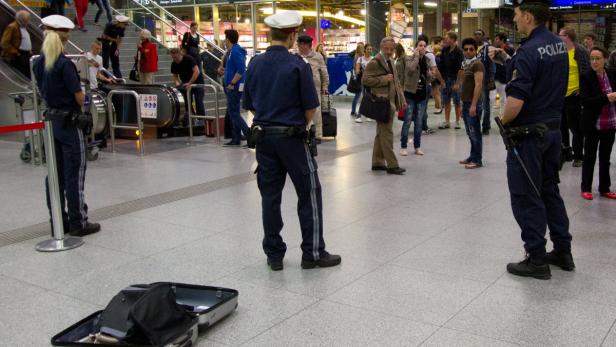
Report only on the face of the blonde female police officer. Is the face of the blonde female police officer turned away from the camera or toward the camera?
away from the camera

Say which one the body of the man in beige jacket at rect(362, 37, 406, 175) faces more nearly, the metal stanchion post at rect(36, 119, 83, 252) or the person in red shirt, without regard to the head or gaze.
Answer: the metal stanchion post

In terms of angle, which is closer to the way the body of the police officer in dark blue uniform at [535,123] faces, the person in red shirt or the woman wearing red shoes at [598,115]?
the person in red shirt

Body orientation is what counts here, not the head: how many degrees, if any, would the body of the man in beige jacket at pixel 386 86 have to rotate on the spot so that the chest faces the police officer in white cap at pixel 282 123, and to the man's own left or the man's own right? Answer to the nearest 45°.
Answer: approximately 45° to the man's own right

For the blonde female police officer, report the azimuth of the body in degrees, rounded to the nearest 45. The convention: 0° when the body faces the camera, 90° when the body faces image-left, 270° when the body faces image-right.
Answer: approximately 225°

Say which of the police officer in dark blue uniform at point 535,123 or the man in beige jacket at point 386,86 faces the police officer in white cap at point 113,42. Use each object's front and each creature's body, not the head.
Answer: the police officer in dark blue uniform

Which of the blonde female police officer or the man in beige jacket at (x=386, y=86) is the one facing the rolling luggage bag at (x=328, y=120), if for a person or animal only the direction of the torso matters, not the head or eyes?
the blonde female police officer

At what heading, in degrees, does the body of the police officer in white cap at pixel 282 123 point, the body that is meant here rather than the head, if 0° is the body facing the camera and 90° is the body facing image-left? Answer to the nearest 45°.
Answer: approximately 225°

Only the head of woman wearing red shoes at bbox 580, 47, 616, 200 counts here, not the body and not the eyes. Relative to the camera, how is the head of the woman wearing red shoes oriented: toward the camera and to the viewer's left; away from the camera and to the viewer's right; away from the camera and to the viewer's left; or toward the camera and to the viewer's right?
toward the camera and to the viewer's left

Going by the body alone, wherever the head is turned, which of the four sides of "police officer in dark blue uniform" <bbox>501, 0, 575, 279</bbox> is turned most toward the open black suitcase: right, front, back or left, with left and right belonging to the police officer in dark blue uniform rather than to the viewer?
left

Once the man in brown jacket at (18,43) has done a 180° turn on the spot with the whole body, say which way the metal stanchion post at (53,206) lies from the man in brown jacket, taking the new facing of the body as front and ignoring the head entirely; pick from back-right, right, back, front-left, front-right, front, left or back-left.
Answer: back-left

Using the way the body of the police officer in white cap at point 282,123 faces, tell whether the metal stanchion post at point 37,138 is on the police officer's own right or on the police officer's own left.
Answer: on the police officer's own left

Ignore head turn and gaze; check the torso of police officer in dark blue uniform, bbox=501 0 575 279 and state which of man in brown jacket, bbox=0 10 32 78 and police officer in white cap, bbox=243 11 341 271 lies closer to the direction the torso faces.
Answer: the man in brown jacket

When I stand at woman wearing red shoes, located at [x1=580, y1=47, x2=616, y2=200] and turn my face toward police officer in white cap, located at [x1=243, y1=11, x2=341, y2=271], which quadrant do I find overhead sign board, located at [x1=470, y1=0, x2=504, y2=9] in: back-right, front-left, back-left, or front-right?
back-right

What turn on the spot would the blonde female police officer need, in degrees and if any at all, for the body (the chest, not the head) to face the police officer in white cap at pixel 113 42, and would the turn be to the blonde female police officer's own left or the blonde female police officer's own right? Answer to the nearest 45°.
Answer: approximately 45° to the blonde female police officer's own left

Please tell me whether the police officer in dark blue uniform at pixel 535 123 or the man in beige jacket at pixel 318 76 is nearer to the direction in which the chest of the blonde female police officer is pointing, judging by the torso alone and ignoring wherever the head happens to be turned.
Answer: the man in beige jacket
